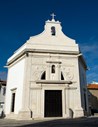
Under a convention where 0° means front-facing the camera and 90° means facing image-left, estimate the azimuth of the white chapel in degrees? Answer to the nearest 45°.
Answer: approximately 0°

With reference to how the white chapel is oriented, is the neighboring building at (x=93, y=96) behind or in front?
behind
